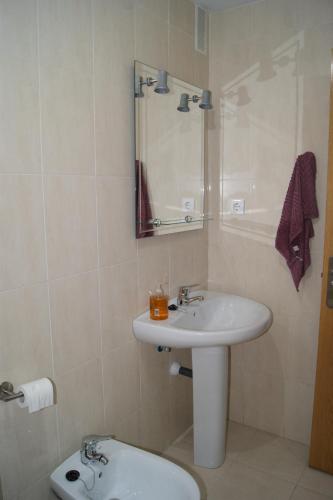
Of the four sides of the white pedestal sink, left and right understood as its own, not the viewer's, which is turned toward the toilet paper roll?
right

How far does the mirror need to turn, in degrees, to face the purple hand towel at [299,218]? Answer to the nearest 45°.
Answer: approximately 45° to its left

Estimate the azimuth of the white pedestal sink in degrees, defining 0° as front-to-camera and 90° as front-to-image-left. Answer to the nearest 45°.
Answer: approximately 315°

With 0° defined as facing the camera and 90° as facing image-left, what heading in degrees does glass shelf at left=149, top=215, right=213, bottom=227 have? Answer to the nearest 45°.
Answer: approximately 315°
